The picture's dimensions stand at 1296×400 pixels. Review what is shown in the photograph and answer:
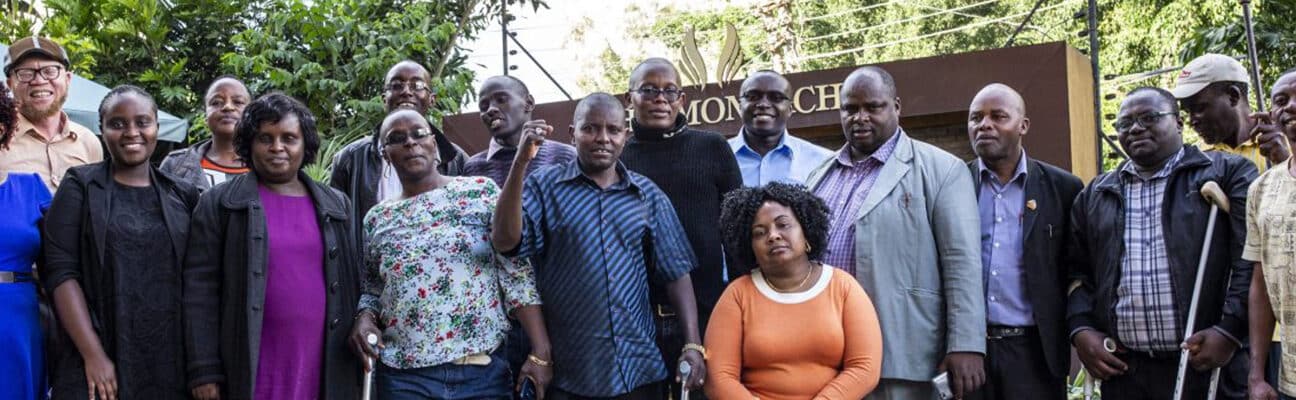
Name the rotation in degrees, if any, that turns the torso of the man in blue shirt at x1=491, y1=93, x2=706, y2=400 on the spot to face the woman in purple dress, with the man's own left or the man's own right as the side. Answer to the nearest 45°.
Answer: approximately 90° to the man's own right

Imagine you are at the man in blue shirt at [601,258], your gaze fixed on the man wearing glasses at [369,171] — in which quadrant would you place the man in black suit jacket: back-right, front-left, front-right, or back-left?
back-right

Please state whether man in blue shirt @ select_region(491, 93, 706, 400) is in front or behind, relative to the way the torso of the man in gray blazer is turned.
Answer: in front
